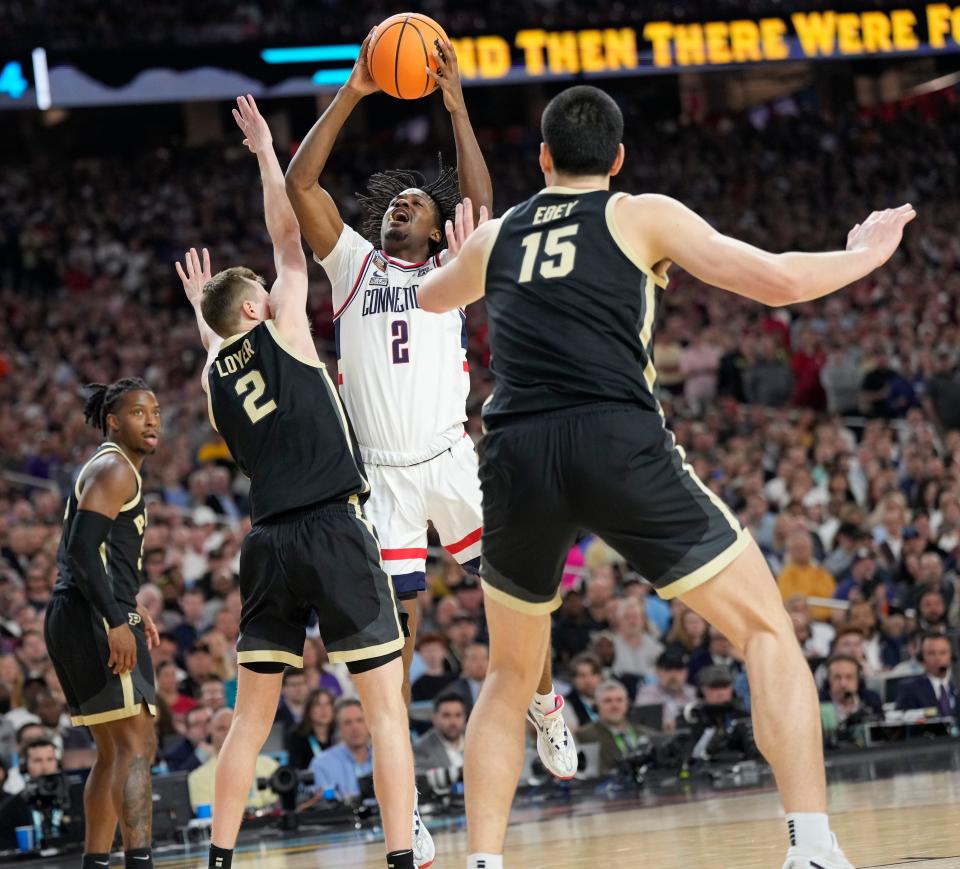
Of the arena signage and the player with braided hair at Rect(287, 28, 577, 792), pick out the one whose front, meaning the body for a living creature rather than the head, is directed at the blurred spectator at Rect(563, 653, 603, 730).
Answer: the arena signage

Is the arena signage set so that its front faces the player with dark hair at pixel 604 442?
yes

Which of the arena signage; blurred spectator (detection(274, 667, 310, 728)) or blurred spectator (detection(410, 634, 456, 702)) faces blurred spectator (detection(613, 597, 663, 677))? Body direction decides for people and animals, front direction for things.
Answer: the arena signage

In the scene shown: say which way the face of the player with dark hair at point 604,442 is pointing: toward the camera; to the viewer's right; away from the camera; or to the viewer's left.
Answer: away from the camera

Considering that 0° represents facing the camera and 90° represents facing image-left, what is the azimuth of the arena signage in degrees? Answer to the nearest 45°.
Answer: approximately 0°

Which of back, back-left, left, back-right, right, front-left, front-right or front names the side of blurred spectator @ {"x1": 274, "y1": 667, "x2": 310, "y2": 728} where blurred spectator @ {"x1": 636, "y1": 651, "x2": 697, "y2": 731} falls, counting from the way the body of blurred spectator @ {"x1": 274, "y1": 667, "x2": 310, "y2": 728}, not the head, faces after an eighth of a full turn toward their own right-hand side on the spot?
back-left

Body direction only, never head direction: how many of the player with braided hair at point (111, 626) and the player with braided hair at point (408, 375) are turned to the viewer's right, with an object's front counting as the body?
1
